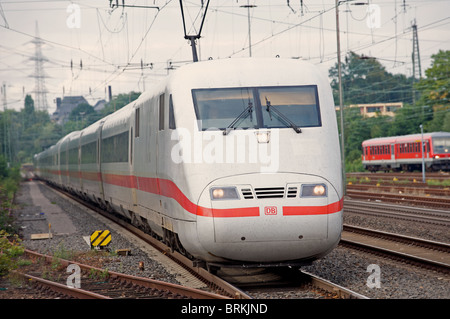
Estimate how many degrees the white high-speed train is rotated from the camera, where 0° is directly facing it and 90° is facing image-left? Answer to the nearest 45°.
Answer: approximately 315°

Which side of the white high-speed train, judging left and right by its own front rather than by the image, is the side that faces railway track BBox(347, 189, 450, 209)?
left

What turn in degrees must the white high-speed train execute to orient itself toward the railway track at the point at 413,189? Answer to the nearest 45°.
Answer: approximately 90° to its left

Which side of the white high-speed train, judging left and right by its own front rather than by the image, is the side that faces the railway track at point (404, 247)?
left
